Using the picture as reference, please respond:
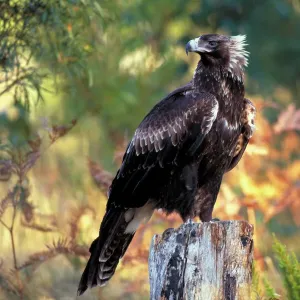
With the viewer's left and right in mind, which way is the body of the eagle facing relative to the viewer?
facing the viewer and to the right of the viewer
